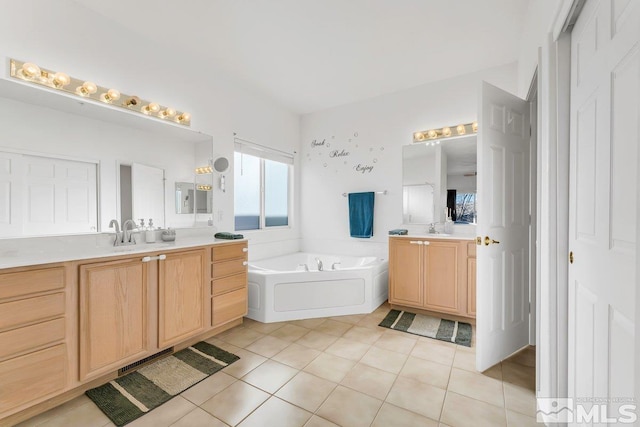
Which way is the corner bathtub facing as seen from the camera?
toward the camera

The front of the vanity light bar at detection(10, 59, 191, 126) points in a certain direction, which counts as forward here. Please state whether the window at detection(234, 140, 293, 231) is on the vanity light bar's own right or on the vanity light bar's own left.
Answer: on the vanity light bar's own left

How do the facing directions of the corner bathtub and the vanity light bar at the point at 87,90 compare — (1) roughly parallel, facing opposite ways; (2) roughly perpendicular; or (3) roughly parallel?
roughly perpendicular

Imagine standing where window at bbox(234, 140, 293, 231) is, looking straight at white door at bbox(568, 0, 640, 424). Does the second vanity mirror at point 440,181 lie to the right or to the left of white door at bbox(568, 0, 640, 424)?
left

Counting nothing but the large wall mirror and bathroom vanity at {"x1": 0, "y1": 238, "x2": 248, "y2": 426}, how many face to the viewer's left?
0

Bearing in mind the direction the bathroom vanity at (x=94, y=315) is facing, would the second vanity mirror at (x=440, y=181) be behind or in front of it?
in front

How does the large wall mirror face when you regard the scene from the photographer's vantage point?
facing the viewer and to the right of the viewer

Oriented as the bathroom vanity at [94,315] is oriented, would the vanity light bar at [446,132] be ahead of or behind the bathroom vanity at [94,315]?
ahead

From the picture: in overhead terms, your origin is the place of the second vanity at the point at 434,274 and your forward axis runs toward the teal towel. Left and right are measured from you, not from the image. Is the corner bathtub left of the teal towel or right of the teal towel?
left

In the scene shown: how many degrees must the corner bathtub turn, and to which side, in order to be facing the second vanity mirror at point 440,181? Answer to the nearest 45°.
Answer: approximately 90° to its left

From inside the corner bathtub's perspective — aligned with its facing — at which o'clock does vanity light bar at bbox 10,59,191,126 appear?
The vanity light bar is roughly at 2 o'clock from the corner bathtub.
